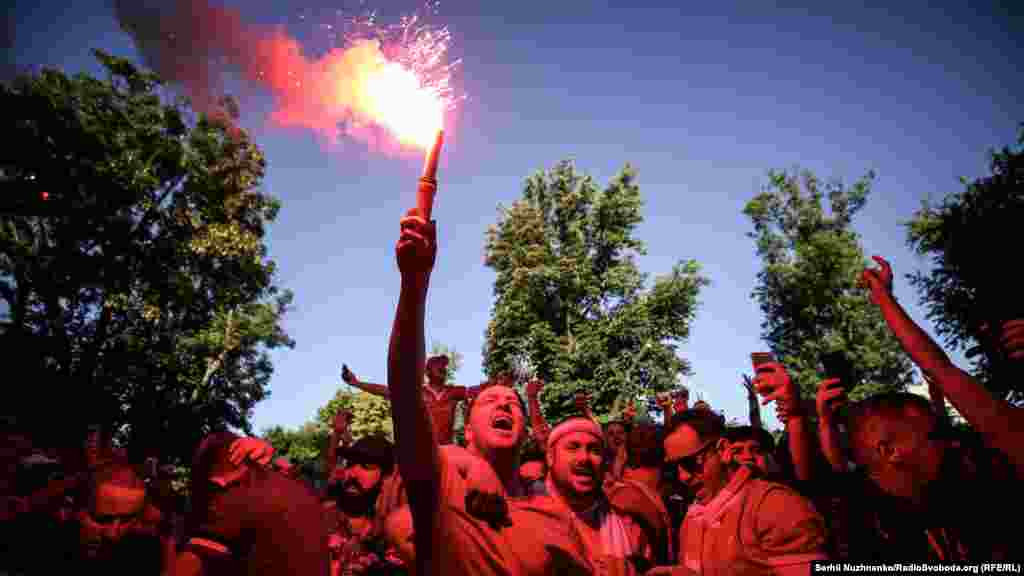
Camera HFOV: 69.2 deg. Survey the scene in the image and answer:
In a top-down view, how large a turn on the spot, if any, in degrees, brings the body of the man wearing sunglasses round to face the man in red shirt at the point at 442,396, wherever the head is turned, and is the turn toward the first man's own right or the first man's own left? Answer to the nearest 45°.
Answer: approximately 90° to the first man's own right

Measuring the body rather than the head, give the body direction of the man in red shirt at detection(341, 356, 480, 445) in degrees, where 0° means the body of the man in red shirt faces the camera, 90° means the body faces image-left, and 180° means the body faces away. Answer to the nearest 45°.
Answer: approximately 0°

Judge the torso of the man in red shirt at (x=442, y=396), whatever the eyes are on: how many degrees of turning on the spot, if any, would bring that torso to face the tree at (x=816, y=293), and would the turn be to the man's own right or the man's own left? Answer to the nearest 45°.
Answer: approximately 135° to the man's own left

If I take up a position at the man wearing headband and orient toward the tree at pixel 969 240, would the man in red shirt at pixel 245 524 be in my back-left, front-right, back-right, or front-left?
back-left

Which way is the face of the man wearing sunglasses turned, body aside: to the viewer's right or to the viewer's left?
to the viewer's left

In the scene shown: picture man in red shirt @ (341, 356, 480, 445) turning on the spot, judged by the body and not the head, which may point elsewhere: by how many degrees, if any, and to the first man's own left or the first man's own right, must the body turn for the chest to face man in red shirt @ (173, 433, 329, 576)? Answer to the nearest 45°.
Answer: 0° — they already face them

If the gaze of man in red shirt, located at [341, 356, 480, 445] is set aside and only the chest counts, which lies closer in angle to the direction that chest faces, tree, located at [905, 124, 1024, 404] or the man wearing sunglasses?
the man wearing sunglasses

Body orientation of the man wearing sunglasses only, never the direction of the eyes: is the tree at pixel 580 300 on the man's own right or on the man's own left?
on the man's own right
